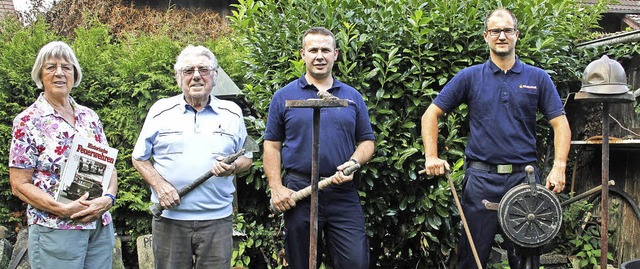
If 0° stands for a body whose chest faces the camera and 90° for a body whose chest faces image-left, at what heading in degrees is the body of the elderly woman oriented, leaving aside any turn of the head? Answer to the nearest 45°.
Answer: approximately 315°

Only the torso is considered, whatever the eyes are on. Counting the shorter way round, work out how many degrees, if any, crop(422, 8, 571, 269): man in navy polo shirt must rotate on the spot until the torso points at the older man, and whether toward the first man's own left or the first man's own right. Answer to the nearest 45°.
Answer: approximately 45° to the first man's own right

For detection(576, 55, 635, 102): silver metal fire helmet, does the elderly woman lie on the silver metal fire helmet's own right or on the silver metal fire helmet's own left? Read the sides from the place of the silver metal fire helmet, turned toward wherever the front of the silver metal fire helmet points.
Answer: on the silver metal fire helmet's own right

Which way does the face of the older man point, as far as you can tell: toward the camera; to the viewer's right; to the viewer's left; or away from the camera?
toward the camera

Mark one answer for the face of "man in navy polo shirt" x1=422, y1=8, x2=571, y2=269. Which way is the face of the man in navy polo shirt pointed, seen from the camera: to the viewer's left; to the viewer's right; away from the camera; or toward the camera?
toward the camera

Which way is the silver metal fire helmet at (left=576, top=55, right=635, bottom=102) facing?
toward the camera

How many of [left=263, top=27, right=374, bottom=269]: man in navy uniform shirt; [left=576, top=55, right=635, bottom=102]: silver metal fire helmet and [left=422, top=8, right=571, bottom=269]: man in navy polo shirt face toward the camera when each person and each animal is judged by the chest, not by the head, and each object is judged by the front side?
3

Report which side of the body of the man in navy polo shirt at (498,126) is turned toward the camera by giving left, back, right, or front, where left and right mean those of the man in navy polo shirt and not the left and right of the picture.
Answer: front

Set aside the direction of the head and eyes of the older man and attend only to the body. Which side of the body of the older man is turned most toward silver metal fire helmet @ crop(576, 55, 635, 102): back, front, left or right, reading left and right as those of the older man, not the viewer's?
left

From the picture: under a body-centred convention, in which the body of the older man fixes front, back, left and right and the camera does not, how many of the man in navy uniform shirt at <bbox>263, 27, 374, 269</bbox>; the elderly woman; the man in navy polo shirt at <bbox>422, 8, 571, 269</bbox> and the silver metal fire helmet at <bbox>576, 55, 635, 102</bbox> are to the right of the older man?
1

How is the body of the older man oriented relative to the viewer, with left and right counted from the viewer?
facing the viewer

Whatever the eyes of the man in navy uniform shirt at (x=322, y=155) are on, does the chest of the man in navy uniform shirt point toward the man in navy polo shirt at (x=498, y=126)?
no

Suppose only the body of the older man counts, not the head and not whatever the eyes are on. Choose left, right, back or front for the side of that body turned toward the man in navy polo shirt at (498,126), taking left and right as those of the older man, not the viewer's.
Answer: left

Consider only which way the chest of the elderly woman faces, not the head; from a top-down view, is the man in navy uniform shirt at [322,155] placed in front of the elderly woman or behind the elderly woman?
in front
